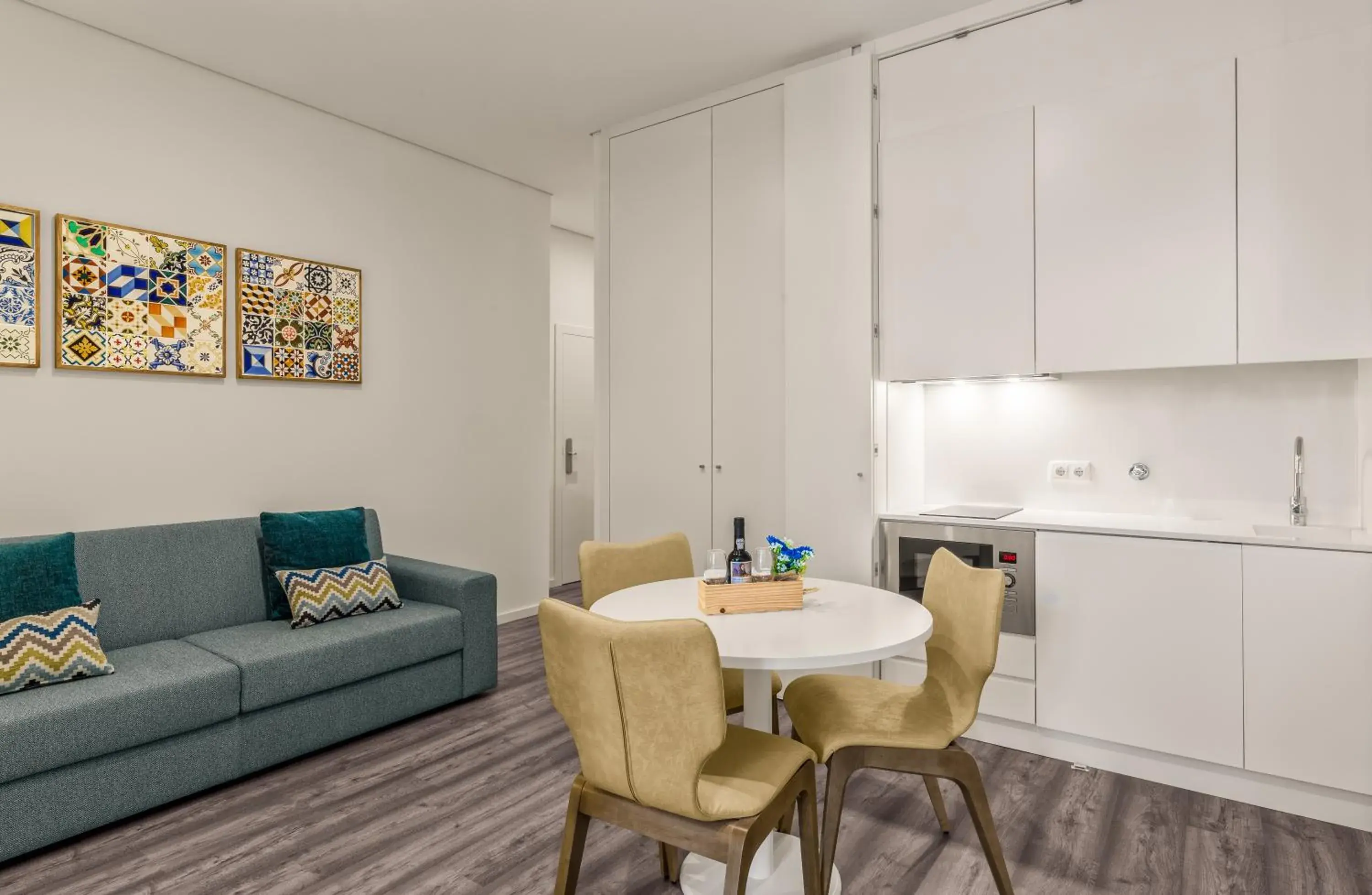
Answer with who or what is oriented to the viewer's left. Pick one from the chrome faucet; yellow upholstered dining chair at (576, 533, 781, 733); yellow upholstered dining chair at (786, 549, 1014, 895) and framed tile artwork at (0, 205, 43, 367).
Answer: yellow upholstered dining chair at (786, 549, 1014, 895)

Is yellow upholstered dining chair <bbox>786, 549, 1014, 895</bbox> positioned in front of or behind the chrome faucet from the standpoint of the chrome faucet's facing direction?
in front

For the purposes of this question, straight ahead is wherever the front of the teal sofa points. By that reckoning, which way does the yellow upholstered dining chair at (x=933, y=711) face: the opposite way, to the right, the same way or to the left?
the opposite way

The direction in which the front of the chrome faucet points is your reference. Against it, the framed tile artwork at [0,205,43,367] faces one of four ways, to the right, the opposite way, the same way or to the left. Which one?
to the left

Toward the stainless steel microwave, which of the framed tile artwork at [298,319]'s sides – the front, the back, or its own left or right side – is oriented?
front

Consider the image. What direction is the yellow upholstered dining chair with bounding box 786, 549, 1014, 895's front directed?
to the viewer's left

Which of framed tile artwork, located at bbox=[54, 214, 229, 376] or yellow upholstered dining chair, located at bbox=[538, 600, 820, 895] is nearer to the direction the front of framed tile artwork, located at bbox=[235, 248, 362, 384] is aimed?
the yellow upholstered dining chair

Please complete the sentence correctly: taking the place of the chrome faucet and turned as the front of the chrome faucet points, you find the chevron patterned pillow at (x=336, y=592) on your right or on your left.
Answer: on your right

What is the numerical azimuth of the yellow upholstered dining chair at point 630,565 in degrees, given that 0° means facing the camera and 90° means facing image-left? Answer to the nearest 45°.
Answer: approximately 315°
